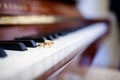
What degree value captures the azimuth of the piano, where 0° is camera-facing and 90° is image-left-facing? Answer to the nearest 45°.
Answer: approximately 315°
